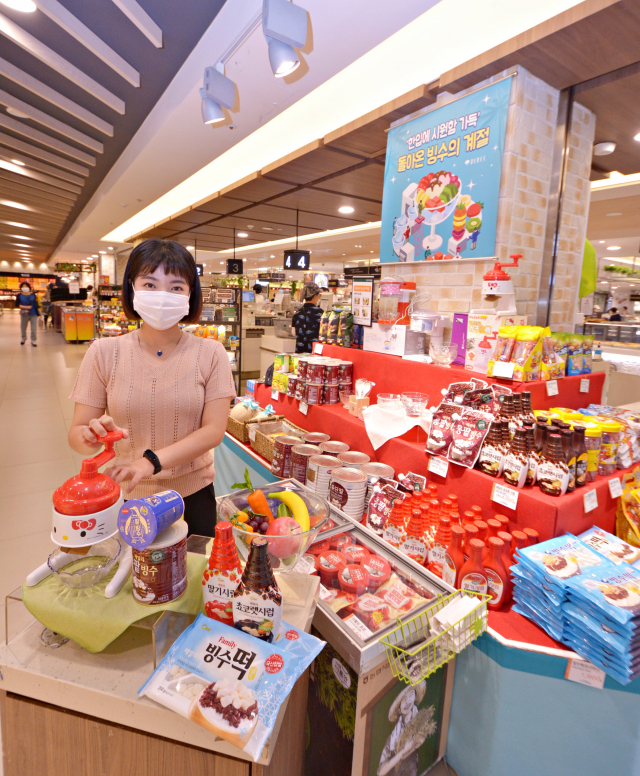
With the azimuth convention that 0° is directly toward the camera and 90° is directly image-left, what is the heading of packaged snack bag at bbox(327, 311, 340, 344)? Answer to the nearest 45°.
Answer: approximately 0°

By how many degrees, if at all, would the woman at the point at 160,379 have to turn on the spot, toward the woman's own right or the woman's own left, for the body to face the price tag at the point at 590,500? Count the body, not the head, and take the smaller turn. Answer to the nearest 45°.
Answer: approximately 90° to the woman's own left

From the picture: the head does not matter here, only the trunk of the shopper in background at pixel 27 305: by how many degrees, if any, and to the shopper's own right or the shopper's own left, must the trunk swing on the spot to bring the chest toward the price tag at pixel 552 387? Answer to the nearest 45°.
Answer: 0° — they already face it

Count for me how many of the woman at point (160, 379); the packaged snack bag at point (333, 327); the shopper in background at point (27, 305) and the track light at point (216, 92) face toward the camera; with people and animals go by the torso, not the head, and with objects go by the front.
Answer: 3
